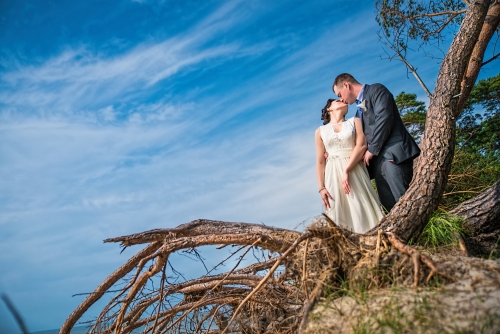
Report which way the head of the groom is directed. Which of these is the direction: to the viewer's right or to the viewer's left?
to the viewer's left

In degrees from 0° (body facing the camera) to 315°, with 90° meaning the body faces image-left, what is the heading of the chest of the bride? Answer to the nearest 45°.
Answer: approximately 0°

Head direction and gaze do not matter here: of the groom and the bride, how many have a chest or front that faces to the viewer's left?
1

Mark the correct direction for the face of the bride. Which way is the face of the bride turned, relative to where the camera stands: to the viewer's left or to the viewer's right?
to the viewer's right

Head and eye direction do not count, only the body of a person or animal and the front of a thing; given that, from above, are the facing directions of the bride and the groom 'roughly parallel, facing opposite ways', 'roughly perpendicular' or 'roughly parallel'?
roughly perpendicular

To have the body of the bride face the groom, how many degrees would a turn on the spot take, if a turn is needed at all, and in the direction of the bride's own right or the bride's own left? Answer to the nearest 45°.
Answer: approximately 90° to the bride's own left

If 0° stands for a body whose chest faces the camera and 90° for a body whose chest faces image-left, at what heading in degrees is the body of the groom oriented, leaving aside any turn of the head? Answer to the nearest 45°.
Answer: approximately 90°

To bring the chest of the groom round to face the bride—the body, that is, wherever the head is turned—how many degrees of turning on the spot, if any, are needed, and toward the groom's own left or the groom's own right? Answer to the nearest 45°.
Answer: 0° — they already face them
